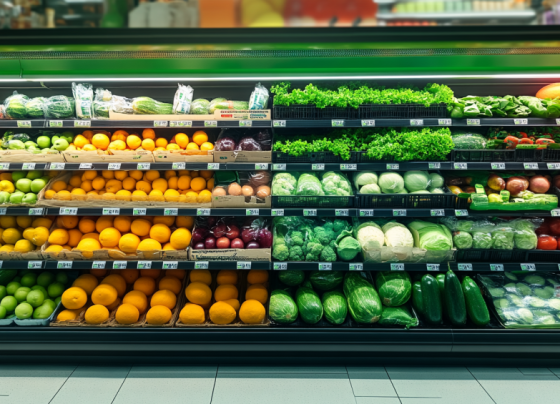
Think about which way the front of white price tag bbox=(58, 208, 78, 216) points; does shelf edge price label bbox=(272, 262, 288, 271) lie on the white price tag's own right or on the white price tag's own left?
on the white price tag's own left

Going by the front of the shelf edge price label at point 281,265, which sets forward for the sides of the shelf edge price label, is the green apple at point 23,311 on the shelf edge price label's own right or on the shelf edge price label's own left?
on the shelf edge price label's own right

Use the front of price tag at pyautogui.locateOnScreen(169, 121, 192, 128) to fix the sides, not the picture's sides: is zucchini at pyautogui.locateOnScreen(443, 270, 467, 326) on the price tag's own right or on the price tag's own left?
on the price tag's own left

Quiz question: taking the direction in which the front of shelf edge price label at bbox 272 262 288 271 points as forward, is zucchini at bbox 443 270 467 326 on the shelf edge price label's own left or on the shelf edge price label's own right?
on the shelf edge price label's own left
